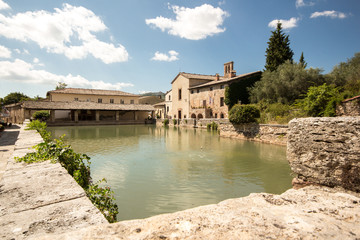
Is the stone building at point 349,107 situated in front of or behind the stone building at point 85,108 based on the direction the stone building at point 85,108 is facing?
in front

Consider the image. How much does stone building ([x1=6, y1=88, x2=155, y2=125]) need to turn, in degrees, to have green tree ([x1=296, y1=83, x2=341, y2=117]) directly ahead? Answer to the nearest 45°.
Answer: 0° — it already faces it

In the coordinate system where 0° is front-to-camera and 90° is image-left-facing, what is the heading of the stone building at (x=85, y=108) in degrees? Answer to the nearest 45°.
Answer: approximately 0°

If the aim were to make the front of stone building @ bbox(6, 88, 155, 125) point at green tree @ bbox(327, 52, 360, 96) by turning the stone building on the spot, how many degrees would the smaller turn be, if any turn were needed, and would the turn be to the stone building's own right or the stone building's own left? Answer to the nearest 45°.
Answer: approximately 45° to the stone building's own left

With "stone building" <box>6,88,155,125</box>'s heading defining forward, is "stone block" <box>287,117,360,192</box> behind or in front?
in front

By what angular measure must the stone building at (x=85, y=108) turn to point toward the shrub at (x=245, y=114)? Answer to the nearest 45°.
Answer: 0° — it already faces it

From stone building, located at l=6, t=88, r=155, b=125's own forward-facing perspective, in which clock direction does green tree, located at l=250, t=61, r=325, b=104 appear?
The green tree is roughly at 11 o'clock from the stone building.

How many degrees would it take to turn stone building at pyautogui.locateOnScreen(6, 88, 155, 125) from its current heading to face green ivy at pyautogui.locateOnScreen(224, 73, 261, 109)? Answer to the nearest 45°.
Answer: approximately 45° to its left

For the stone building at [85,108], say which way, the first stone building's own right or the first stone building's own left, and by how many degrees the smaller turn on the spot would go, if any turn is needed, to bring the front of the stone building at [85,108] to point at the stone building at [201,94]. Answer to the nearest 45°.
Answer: approximately 45° to the first stone building's own left
